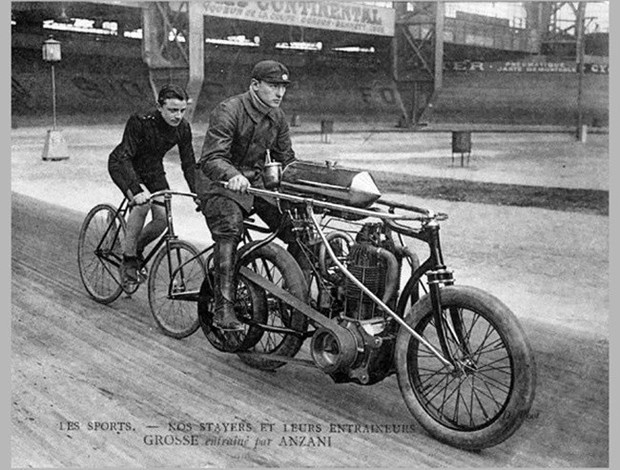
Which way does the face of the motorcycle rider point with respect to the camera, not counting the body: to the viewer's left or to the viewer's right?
to the viewer's right

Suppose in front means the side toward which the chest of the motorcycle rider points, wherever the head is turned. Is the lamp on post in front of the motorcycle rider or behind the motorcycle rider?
behind

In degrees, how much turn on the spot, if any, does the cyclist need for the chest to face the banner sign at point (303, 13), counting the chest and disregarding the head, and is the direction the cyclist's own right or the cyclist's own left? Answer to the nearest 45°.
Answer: approximately 90° to the cyclist's own left

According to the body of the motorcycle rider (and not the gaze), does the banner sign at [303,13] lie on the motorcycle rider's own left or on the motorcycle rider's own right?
on the motorcycle rider's own left
